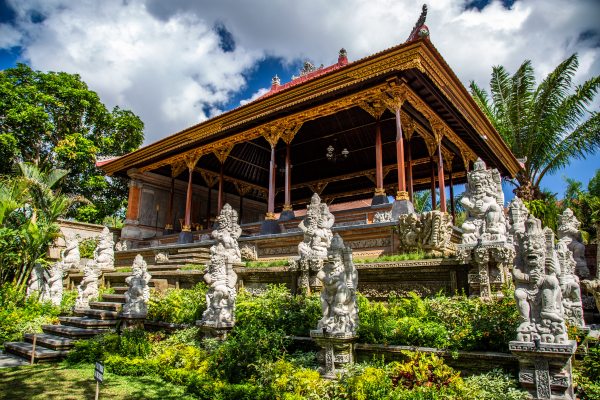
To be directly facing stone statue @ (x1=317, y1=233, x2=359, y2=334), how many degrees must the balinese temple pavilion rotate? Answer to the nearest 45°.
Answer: approximately 45° to its left

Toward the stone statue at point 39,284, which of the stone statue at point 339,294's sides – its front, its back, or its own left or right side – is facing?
right

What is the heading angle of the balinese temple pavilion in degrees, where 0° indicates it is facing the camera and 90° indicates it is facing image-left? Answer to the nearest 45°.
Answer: approximately 45°

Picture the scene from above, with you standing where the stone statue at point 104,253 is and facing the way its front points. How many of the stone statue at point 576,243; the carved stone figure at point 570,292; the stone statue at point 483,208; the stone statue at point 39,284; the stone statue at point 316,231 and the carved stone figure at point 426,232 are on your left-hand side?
5

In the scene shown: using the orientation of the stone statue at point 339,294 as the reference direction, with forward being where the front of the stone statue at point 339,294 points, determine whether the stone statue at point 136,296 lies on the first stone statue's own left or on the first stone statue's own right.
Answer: on the first stone statue's own right
